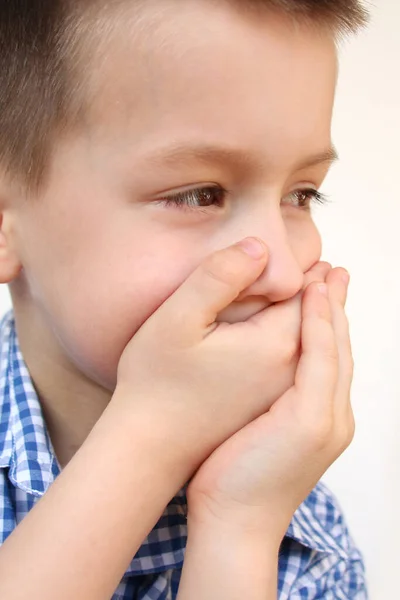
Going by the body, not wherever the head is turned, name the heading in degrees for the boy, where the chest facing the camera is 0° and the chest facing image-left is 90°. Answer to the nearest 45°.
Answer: approximately 315°
